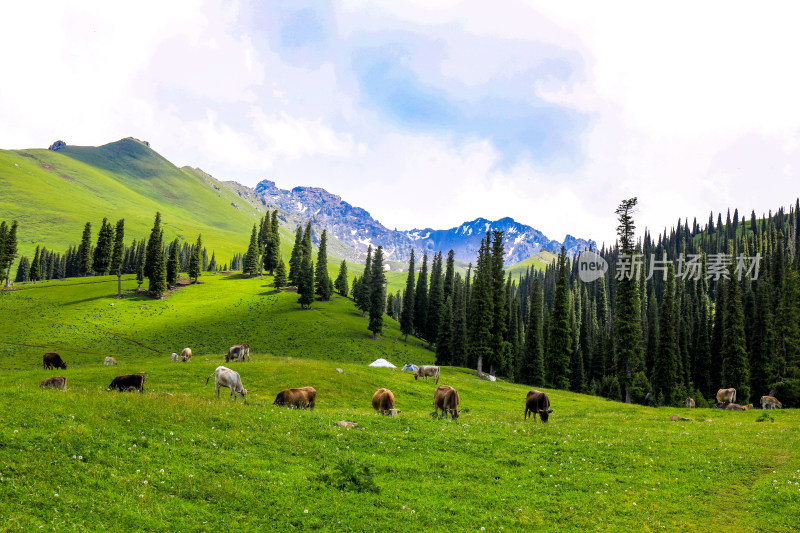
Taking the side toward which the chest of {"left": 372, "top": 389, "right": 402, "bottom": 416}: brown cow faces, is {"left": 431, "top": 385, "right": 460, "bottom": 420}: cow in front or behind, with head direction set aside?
in front

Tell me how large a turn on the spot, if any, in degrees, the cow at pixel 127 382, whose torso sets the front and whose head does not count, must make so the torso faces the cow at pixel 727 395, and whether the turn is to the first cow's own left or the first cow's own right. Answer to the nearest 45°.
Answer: approximately 180°

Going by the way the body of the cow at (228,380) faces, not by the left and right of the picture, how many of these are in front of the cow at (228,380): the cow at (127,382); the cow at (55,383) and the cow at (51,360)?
0

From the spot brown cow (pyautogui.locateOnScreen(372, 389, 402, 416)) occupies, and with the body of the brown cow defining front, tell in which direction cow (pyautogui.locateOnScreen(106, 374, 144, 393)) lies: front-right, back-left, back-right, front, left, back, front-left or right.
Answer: back-right

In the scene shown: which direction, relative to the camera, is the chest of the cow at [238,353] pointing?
to the viewer's left

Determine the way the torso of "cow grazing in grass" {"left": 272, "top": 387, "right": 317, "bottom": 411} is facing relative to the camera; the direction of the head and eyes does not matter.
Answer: to the viewer's left

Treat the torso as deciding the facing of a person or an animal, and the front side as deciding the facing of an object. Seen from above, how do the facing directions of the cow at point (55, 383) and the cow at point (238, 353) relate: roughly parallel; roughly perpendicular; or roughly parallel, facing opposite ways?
roughly parallel

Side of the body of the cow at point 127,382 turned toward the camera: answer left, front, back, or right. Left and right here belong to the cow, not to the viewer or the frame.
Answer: left

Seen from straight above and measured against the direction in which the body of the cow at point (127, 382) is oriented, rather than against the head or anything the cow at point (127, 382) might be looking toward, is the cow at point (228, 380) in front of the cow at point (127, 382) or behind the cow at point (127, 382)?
behind

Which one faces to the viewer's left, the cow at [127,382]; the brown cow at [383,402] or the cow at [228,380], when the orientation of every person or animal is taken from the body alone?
the cow at [127,382]

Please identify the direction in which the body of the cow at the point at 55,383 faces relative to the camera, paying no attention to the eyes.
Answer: to the viewer's left

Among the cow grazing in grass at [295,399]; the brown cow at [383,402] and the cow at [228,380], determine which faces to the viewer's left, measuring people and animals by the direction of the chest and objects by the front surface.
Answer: the cow grazing in grass

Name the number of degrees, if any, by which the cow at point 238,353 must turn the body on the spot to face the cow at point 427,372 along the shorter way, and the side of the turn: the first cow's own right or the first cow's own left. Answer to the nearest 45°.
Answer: approximately 180°
